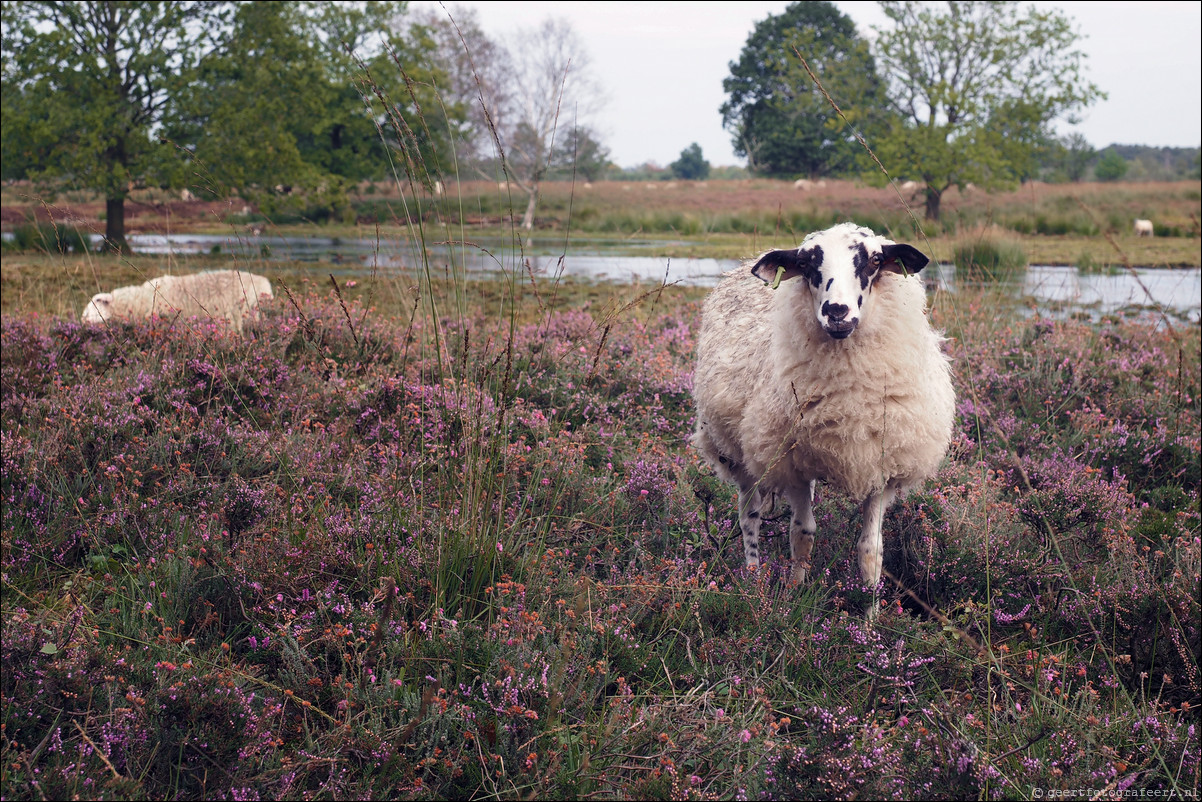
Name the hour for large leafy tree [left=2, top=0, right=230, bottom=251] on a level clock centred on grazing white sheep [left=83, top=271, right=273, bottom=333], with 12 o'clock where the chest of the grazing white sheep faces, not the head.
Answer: The large leafy tree is roughly at 3 o'clock from the grazing white sheep.

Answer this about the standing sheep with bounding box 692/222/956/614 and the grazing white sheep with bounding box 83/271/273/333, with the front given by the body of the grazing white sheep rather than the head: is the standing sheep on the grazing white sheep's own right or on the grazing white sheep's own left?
on the grazing white sheep's own left

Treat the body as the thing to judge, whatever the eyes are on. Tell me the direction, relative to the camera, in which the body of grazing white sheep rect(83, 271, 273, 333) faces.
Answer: to the viewer's left
